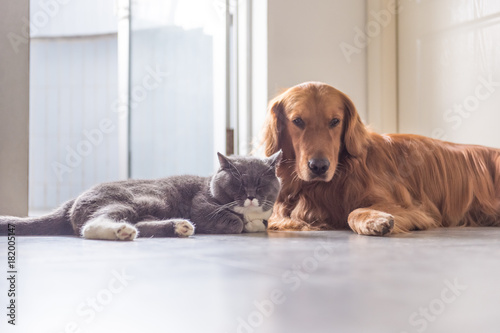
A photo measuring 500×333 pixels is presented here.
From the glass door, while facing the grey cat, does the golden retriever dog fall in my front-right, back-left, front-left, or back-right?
front-left

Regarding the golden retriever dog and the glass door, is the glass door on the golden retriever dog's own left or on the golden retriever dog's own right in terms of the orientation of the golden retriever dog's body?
on the golden retriever dog's own right

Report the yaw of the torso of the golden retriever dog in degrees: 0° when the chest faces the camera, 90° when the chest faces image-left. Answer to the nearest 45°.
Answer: approximately 45°
